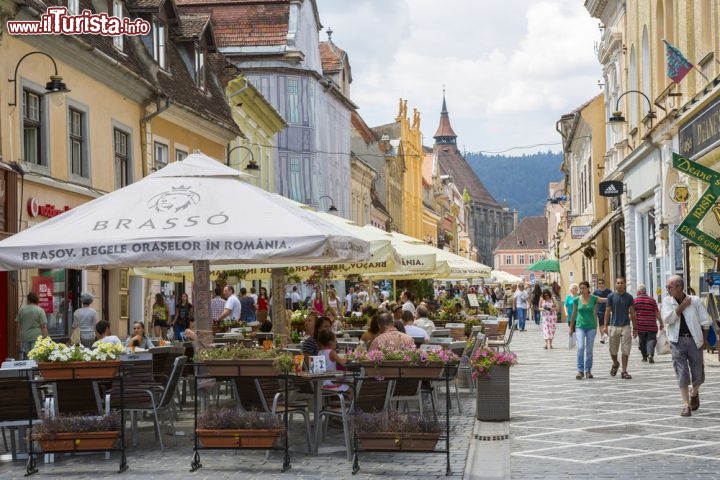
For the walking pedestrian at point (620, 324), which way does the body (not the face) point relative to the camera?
toward the camera

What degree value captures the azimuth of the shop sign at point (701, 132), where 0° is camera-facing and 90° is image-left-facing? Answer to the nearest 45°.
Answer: approximately 45°

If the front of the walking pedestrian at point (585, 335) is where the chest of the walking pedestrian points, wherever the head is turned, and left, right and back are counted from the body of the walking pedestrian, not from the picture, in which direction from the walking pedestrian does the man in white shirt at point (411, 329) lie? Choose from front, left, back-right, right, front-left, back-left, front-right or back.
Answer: front-right

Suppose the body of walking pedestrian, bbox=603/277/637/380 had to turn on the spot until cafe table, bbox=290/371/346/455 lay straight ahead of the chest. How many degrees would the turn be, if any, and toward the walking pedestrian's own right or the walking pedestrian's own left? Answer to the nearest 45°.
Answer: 0° — they already face it

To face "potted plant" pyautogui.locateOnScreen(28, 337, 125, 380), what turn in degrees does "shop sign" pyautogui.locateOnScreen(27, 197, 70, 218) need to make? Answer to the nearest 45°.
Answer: approximately 45° to its right

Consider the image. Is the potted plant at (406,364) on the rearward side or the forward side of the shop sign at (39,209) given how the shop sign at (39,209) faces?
on the forward side

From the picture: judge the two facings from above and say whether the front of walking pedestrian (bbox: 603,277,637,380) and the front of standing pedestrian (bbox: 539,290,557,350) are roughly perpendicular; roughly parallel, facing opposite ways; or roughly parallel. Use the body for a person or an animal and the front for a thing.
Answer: roughly parallel

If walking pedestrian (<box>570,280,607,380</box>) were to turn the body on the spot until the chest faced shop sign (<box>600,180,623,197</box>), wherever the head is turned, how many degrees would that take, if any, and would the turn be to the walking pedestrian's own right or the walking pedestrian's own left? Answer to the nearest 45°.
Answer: approximately 180°

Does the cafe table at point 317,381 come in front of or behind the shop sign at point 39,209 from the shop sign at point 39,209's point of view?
in front

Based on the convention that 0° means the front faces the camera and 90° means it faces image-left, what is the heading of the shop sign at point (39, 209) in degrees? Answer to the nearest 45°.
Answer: approximately 315°

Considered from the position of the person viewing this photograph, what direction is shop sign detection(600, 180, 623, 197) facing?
facing the viewer

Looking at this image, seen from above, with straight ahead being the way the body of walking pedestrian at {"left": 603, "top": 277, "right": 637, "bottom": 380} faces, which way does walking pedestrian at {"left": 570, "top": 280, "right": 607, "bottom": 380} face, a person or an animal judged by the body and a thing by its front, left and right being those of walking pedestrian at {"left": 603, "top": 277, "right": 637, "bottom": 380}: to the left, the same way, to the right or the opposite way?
the same way

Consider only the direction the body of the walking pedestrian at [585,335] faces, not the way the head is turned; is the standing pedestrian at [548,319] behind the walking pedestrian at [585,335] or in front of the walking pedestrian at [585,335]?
behind
